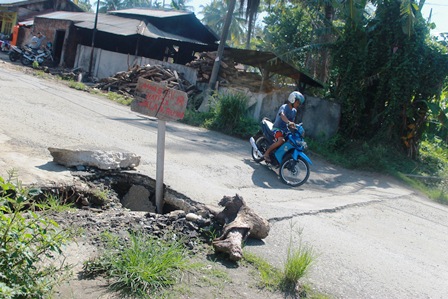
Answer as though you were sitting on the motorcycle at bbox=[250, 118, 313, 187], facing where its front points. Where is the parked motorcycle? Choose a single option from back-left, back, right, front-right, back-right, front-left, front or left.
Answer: back

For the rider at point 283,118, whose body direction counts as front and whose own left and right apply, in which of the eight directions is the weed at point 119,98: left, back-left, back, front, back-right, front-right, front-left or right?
back

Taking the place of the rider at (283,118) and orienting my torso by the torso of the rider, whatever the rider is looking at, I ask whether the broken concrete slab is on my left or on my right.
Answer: on my right

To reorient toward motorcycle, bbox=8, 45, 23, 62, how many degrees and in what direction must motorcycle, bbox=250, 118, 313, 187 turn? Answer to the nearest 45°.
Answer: approximately 180°

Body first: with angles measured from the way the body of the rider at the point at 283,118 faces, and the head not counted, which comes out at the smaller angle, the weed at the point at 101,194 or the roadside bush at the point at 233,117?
the weed

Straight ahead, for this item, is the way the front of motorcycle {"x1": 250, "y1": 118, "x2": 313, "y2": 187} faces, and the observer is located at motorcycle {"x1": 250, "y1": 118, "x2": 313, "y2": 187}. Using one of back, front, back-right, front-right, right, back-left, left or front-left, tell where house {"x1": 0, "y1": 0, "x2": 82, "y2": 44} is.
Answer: back

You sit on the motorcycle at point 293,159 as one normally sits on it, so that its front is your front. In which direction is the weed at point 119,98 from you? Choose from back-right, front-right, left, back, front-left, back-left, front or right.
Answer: back

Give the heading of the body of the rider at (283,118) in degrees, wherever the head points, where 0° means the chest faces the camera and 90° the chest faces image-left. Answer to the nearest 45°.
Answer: approximately 315°

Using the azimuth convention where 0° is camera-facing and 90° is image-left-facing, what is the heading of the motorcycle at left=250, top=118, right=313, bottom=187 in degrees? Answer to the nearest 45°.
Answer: approximately 315°

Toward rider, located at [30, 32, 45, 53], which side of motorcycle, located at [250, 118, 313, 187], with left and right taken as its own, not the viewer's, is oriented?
back

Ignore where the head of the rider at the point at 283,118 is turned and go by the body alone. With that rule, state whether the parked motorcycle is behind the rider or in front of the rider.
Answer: behind

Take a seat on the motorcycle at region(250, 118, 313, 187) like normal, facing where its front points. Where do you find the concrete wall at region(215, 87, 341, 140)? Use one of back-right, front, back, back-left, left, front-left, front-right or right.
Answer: back-left
